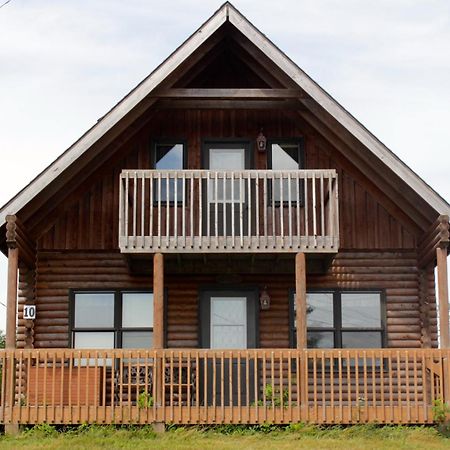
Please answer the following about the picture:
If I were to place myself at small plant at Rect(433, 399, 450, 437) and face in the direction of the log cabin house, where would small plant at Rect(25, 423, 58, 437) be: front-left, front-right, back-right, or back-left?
front-left

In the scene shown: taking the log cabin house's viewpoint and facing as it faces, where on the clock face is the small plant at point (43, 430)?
The small plant is roughly at 2 o'clock from the log cabin house.

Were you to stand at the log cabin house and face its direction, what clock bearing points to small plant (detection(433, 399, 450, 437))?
The small plant is roughly at 10 o'clock from the log cabin house.

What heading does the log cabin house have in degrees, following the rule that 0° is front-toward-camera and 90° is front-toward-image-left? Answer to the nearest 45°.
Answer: approximately 0°
